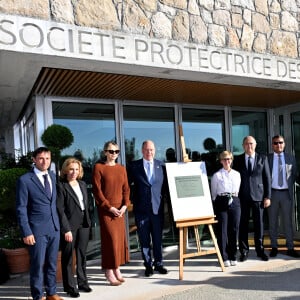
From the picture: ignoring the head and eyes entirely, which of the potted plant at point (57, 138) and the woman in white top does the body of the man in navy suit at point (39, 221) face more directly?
the woman in white top

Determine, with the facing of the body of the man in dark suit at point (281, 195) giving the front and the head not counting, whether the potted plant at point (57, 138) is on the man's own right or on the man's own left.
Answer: on the man's own right

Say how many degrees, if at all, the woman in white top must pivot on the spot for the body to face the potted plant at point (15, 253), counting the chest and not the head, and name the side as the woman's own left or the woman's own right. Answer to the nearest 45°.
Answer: approximately 90° to the woman's own right

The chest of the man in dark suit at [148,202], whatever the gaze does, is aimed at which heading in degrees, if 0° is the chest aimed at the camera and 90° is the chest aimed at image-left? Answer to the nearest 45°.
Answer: approximately 0°

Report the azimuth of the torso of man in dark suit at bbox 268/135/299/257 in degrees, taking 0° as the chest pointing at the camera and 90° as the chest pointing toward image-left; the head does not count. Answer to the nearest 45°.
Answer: approximately 0°

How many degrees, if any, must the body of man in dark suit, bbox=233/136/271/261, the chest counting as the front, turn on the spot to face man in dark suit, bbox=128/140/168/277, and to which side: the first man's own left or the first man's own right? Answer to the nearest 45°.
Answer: approximately 45° to the first man's own right

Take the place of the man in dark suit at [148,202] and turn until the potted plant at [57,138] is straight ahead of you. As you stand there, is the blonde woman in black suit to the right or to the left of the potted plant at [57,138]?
left
